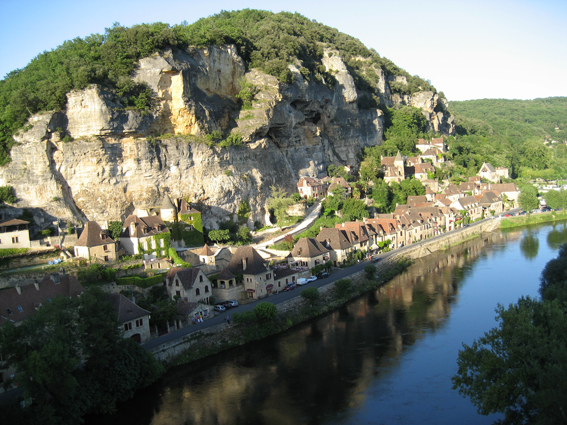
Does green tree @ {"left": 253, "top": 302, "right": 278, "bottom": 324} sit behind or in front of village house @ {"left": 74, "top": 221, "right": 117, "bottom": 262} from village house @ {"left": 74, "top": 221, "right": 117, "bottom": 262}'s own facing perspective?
in front

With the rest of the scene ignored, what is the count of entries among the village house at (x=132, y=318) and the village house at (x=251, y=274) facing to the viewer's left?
0

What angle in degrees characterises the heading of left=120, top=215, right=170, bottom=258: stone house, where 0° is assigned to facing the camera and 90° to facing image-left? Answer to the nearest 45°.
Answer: approximately 315°

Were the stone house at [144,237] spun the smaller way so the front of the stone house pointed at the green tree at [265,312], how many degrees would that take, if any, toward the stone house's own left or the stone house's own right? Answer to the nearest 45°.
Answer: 0° — it already faces it

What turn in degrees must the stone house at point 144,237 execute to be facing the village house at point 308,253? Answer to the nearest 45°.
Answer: approximately 45° to its left

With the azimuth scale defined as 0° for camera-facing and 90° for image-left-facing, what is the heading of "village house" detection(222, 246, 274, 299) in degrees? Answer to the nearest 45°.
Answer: approximately 315°

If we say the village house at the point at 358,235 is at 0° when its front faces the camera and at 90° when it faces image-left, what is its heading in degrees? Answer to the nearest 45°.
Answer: approximately 315°

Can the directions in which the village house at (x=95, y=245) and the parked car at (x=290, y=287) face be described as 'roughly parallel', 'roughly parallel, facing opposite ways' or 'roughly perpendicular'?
roughly perpendicular

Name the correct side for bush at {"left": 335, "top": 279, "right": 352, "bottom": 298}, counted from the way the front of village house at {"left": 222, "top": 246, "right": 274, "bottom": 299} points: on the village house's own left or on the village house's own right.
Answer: on the village house's own left

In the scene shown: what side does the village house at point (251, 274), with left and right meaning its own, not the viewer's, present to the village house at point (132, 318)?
right
